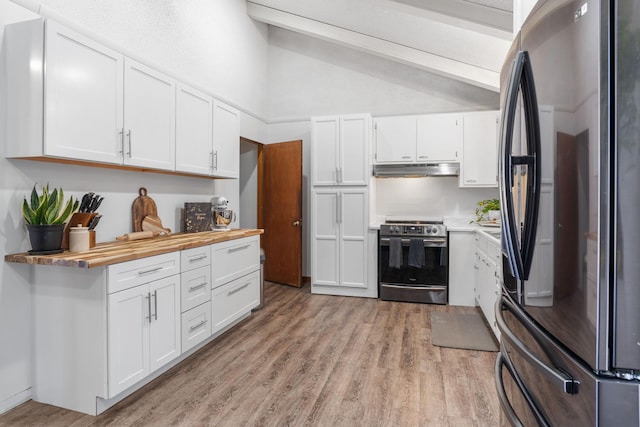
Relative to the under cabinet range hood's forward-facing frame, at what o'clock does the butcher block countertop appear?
The butcher block countertop is roughly at 1 o'clock from the under cabinet range hood.

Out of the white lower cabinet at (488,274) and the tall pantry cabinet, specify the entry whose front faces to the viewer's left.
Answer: the white lower cabinet

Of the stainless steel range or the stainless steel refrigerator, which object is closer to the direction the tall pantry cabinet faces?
the stainless steel refrigerator

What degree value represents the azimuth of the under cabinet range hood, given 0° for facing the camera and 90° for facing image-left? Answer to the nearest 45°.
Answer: approximately 0°

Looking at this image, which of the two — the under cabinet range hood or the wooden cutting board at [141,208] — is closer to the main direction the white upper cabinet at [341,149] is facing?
the wooden cutting board

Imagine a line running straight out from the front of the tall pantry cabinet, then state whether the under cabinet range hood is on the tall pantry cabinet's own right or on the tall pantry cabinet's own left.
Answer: on the tall pantry cabinet's own left

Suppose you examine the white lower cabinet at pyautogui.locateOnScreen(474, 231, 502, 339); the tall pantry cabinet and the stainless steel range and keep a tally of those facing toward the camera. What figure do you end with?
2

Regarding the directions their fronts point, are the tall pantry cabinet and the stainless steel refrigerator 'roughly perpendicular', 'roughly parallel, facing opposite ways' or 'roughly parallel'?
roughly perpendicular

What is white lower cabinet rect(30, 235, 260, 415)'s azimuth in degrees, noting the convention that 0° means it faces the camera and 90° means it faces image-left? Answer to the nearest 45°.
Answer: approximately 315°

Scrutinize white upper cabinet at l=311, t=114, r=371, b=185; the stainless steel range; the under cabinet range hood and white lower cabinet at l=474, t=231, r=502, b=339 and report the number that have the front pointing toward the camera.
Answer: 3

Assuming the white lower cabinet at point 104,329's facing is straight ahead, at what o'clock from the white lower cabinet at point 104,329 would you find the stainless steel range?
The stainless steel range is roughly at 10 o'clock from the white lower cabinet.

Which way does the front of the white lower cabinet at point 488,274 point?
to the viewer's left
